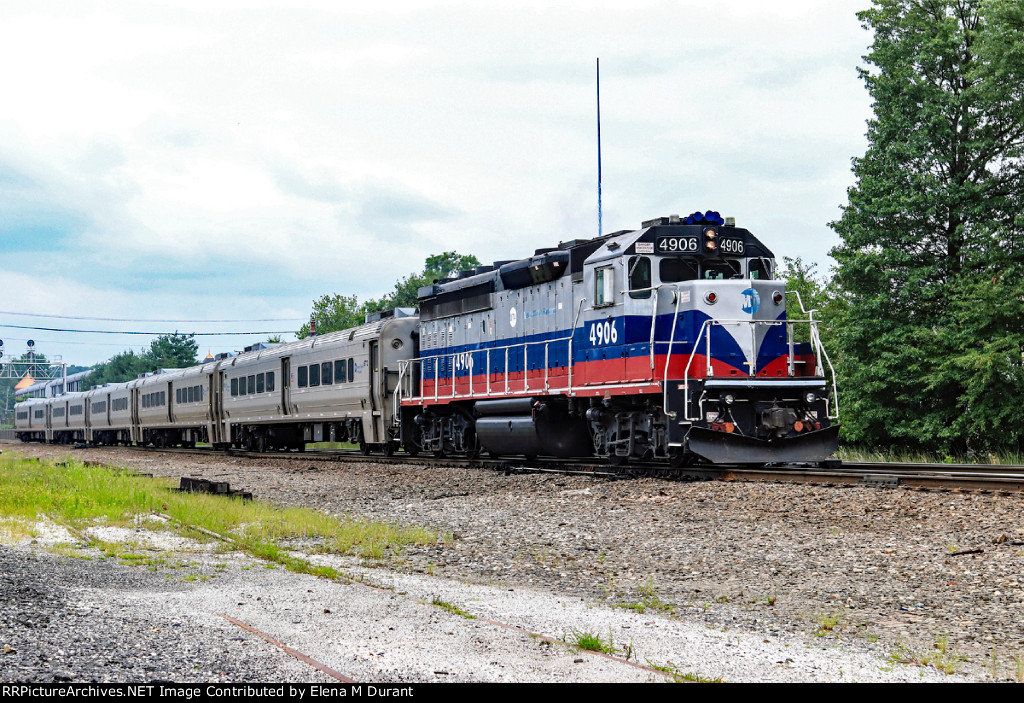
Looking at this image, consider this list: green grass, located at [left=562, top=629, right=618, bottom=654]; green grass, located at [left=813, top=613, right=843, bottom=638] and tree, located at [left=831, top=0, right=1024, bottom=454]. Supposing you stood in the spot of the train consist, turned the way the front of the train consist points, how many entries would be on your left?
1

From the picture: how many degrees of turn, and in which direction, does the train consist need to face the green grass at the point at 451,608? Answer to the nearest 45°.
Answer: approximately 45° to its right

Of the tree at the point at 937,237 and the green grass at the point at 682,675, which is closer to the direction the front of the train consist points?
the green grass

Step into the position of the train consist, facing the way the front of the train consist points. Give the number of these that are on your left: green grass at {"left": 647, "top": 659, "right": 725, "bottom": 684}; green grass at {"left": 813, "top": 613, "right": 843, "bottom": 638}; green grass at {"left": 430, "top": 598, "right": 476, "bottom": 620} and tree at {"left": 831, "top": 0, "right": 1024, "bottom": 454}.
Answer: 1

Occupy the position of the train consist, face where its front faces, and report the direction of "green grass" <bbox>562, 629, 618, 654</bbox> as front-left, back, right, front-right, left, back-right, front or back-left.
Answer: front-right

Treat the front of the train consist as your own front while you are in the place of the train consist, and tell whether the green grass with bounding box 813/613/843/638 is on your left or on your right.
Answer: on your right

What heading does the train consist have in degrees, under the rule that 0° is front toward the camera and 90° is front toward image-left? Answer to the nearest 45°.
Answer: approximately 315°
